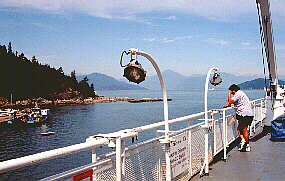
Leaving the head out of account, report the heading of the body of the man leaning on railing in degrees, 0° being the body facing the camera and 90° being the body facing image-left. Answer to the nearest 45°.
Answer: approximately 90°

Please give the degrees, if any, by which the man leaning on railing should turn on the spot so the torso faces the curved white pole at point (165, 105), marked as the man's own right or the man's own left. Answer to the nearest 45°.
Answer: approximately 90° to the man's own left
